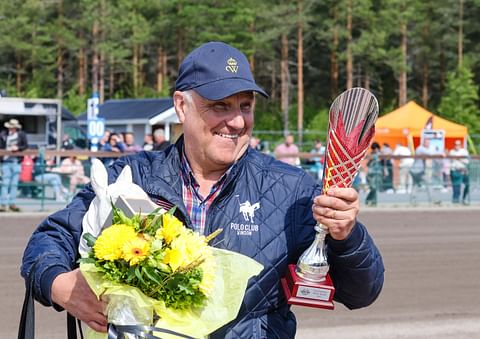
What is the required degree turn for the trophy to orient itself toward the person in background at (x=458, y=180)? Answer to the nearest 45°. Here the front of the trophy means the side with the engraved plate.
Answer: approximately 180°

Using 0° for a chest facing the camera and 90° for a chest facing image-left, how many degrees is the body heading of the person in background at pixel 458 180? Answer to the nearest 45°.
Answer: approximately 0°

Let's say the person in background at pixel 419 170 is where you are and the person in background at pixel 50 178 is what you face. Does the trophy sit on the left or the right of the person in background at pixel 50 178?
left

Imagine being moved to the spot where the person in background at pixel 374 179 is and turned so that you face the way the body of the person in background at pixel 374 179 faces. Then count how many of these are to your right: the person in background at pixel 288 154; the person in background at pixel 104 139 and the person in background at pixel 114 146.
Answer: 3

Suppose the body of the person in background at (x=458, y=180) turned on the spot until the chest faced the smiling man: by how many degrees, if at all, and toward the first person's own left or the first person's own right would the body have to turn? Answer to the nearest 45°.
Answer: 0° — they already face them

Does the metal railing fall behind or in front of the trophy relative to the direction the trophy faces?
behind

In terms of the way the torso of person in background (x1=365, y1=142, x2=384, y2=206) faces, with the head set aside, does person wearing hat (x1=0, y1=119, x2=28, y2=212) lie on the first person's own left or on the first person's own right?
on the first person's own right

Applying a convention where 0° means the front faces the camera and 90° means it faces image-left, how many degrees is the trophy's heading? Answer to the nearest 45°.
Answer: approximately 0°

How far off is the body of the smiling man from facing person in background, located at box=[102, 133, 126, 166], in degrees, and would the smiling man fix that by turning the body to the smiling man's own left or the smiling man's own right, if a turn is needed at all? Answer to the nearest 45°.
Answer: approximately 180°

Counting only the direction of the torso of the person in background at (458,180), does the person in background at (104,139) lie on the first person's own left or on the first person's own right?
on the first person's own right

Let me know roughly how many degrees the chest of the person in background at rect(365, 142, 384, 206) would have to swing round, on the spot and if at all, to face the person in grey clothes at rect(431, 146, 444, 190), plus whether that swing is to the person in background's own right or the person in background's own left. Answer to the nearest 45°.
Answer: approximately 135° to the person in background's own left

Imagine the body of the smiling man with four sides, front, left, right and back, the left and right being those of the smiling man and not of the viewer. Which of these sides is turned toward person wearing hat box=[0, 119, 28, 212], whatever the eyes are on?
back
